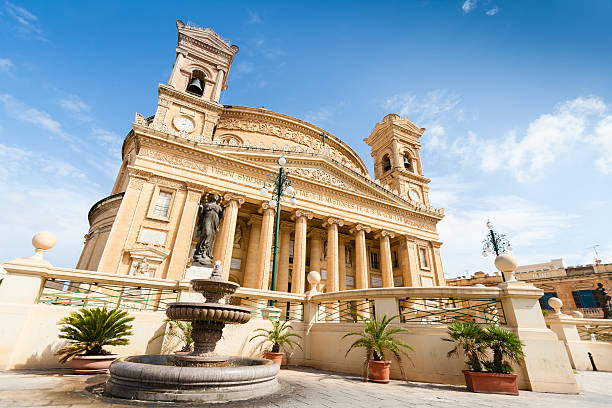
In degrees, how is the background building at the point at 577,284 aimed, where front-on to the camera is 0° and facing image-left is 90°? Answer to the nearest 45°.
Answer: approximately 0°

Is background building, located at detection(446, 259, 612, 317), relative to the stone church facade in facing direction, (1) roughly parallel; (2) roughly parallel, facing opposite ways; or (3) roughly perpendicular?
roughly perpendicular

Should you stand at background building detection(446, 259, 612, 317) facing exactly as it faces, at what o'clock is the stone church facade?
The stone church facade is roughly at 1 o'clock from the background building.

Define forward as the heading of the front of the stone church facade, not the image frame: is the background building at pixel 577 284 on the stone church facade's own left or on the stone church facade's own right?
on the stone church facade's own left

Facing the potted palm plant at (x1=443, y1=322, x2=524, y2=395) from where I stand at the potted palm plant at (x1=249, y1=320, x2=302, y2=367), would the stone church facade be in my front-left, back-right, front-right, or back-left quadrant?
back-left

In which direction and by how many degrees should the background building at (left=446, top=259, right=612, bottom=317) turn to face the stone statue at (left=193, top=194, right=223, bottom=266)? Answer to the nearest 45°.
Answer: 0° — it already faces it

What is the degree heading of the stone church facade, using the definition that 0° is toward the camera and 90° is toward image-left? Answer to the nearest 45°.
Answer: approximately 315°
